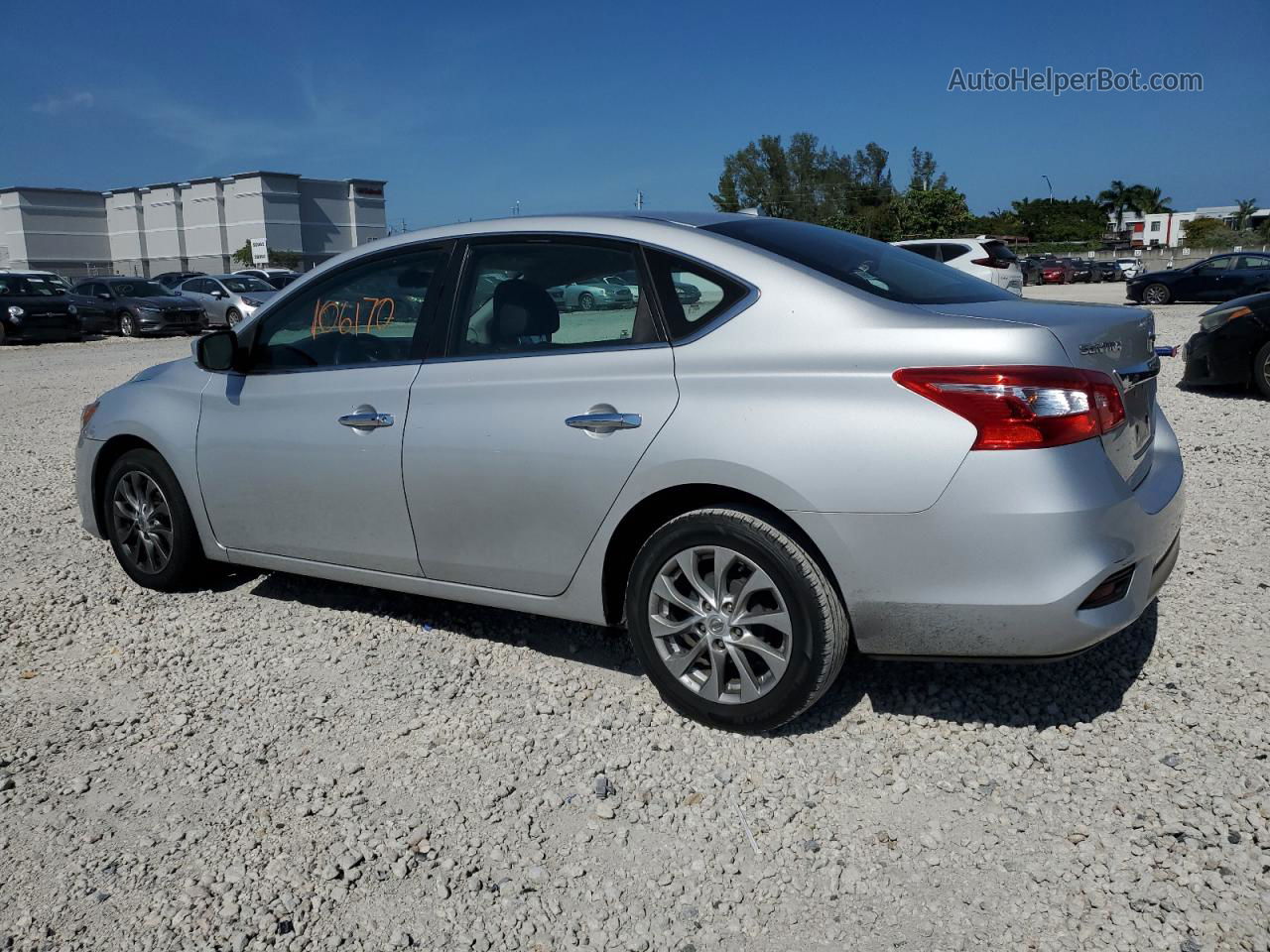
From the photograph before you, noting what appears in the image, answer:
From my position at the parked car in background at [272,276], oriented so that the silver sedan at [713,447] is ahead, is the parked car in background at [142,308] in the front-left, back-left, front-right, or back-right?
front-right

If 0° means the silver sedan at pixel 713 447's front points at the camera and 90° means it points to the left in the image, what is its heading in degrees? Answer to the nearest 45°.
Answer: approximately 135°

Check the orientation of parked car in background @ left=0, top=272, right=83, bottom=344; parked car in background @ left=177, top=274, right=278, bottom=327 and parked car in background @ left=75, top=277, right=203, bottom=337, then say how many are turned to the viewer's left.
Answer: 0

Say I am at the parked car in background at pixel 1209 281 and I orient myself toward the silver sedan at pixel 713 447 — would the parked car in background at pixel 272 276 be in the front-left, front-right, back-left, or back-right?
front-right

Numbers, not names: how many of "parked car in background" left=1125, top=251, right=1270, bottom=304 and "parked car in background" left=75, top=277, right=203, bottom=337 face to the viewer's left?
1

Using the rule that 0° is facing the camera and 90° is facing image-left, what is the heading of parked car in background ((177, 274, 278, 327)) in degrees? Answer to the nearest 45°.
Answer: approximately 315°

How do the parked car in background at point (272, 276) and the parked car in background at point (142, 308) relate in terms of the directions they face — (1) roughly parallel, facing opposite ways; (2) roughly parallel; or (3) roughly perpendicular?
roughly parallel

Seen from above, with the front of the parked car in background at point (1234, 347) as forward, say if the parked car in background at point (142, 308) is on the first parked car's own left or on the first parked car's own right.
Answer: on the first parked car's own right

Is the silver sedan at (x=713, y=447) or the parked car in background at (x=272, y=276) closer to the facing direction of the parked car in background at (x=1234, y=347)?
the silver sedan

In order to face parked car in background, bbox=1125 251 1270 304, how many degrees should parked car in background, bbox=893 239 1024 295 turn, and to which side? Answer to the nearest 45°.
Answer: approximately 90° to its right

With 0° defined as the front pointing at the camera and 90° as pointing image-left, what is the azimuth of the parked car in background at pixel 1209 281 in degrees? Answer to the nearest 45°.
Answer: approximately 90°

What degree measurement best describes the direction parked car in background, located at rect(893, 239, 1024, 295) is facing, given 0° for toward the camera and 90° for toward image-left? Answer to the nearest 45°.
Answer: approximately 135°
